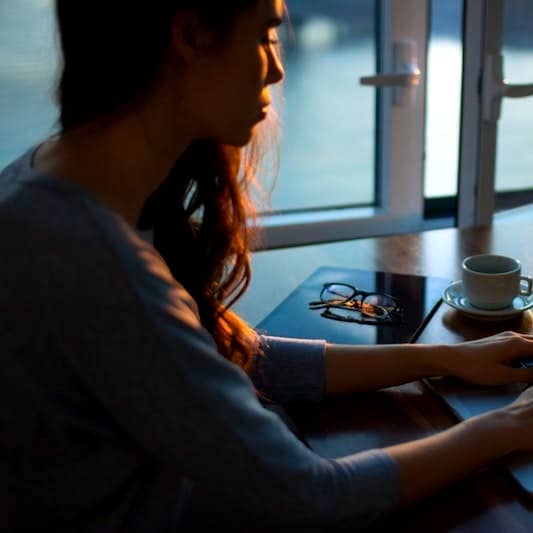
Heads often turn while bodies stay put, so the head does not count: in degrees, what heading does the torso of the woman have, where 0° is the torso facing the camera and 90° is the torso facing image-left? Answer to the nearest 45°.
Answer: approximately 270°

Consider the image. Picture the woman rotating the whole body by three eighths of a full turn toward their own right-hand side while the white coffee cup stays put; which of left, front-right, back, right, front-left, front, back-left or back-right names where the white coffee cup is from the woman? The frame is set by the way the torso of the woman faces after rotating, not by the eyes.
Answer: back

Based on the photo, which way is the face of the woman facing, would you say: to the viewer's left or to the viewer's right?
to the viewer's right

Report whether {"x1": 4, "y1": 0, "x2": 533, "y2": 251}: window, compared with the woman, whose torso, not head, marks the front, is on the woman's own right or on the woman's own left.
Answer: on the woman's own left

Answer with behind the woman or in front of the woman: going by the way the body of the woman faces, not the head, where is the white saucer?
in front
